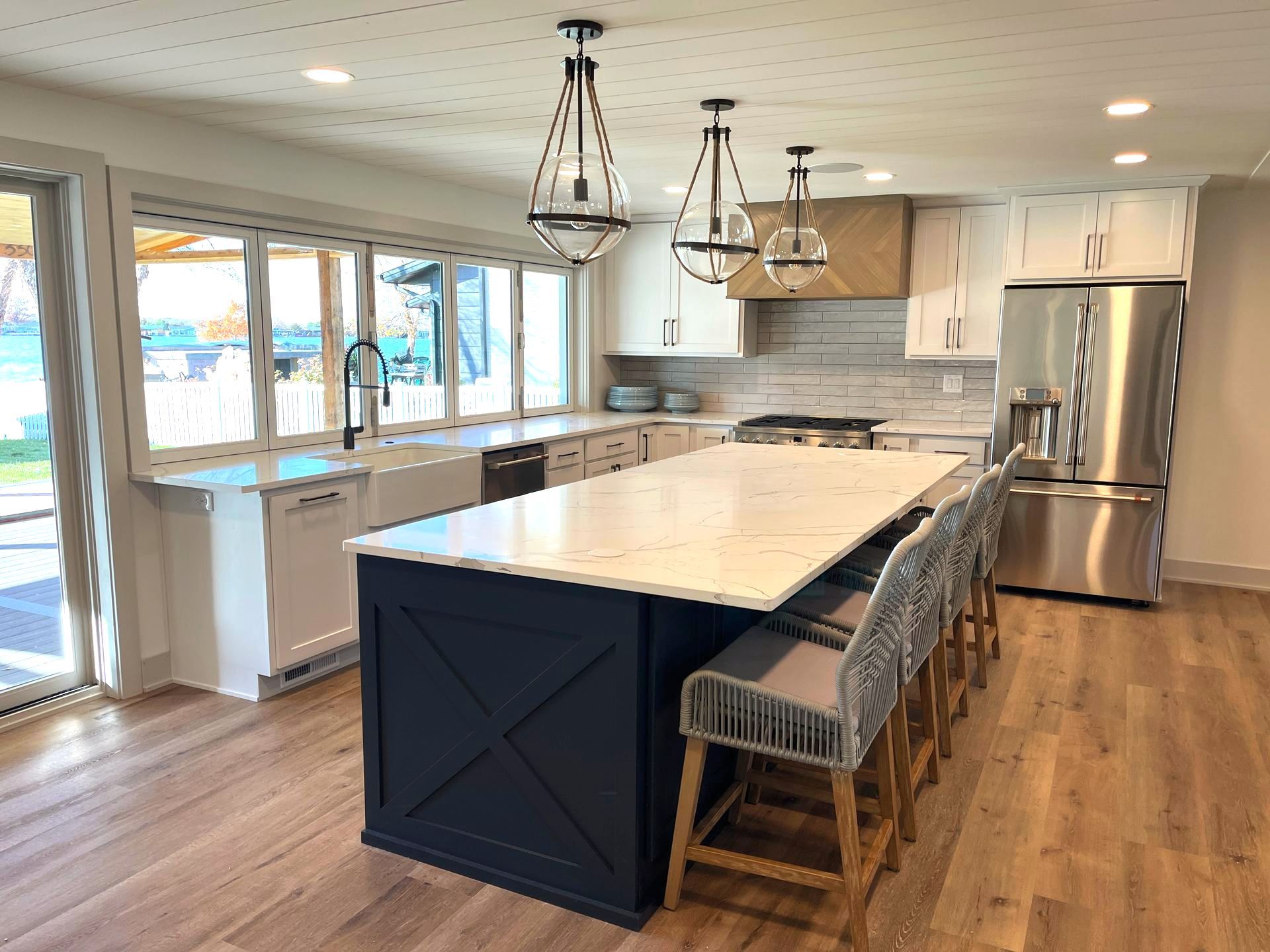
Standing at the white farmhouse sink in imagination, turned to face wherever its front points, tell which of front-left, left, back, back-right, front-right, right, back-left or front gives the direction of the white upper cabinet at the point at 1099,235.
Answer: front-left

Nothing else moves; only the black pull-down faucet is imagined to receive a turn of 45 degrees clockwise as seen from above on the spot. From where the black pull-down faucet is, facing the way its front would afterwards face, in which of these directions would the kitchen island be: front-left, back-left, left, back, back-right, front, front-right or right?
front

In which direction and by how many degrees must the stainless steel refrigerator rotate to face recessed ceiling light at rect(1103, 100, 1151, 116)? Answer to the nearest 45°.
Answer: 0° — it already faces it

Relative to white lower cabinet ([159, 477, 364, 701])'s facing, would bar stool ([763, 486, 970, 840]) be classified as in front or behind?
in front

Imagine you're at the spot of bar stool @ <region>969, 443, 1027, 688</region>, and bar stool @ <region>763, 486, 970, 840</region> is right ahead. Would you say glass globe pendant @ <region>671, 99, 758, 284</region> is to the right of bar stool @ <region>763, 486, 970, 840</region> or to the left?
right

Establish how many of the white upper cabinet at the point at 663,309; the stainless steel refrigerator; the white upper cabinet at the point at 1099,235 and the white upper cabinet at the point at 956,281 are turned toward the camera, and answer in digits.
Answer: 4

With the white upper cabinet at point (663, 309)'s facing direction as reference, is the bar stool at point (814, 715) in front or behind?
in front

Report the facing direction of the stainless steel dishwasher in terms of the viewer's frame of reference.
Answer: facing the viewer and to the right of the viewer

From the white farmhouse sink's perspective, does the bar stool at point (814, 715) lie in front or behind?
in front

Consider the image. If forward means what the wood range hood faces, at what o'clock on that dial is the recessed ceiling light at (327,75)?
The recessed ceiling light is roughly at 1 o'clock from the wood range hood.

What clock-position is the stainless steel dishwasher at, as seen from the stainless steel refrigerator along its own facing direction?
The stainless steel dishwasher is roughly at 2 o'clock from the stainless steel refrigerator.

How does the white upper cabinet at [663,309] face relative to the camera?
toward the camera

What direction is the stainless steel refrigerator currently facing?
toward the camera

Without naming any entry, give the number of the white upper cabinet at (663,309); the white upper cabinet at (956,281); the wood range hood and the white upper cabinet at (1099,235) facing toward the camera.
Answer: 4

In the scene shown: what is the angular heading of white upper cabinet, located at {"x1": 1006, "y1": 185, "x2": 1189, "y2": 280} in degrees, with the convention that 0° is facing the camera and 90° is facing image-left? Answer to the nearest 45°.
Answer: approximately 0°

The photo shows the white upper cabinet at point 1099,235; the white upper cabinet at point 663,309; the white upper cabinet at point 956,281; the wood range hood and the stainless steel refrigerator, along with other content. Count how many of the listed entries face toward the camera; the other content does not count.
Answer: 5

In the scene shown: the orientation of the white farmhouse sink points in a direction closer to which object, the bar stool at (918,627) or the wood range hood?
the bar stool

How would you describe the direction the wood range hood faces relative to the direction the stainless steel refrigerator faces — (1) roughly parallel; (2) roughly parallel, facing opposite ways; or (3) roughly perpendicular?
roughly parallel

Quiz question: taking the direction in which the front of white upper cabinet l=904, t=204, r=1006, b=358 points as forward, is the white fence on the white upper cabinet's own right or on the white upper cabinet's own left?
on the white upper cabinet's own right
